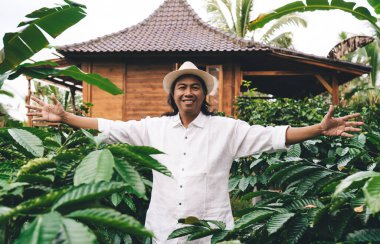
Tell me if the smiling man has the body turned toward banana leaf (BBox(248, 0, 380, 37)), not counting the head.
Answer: no

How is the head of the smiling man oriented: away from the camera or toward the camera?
toward the camera

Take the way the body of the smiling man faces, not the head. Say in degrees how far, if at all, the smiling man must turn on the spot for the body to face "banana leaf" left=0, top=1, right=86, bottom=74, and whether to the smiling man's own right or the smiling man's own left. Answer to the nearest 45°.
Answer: approximately 90° to the smiling man's own right

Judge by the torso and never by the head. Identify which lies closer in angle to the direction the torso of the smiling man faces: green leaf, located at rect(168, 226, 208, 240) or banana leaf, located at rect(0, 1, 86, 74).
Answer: the green leaf

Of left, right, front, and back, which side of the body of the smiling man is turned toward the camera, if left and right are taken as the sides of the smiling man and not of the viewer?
front

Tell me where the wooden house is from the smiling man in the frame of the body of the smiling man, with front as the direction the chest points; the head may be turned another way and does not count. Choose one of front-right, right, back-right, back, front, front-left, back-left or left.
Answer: back

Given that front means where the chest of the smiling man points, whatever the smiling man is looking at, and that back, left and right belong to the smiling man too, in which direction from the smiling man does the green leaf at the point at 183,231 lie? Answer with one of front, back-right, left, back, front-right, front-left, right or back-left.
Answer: front

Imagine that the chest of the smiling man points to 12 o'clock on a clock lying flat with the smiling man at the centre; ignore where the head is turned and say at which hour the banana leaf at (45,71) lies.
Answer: The banana leaf is roughly at 2 o'clock from the smiling man.
